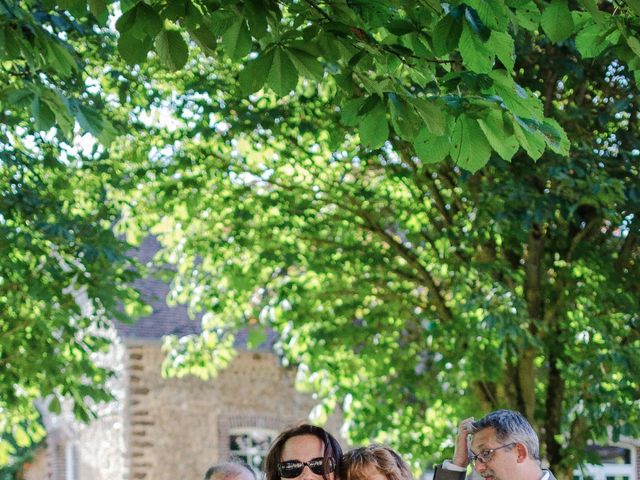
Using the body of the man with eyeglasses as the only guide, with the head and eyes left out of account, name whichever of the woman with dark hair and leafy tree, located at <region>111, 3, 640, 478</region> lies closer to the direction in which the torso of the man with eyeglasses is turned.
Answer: the woman with dark hair

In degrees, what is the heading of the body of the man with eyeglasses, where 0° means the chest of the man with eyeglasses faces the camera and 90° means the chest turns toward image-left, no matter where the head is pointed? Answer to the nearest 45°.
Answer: approximately 45°

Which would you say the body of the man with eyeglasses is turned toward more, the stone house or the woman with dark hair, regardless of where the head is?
the woman with dark hair

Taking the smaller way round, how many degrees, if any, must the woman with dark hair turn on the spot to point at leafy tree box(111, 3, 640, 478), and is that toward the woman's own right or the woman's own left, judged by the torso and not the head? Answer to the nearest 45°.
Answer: approximately 180°

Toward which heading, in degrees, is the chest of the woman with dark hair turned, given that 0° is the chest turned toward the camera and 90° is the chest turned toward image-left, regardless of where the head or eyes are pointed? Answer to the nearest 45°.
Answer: approximately 0°

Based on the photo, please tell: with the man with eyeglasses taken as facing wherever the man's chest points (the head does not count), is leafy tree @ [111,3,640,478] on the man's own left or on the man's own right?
on the man's own right

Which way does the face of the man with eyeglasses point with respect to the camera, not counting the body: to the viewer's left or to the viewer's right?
to the viewer's left

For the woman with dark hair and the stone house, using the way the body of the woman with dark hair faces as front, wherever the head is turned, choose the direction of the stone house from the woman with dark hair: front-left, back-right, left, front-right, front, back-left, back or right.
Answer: back

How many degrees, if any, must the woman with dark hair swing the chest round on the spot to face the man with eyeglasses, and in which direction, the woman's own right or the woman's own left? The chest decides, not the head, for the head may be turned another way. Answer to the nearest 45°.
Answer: approximately 135° to the woman's own left
